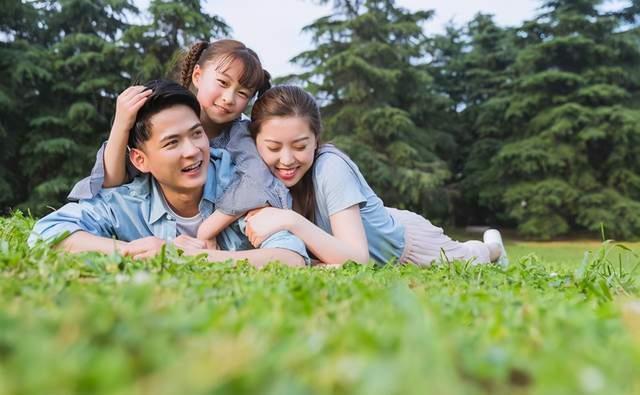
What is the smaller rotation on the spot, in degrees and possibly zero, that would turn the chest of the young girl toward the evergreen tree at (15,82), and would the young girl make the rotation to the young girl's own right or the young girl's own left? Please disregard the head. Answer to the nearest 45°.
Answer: approximately 180°

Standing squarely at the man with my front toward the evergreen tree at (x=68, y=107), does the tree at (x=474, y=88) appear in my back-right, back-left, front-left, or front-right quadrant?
front-right

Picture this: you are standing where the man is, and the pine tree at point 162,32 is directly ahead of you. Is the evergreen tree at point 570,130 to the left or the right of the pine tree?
right

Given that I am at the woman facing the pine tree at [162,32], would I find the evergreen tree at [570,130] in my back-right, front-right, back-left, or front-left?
front-right

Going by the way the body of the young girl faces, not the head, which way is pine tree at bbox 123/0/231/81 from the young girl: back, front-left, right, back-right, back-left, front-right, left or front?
back

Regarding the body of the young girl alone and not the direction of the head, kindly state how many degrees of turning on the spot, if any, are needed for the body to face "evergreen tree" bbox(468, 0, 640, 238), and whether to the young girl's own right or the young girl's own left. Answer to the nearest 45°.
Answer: approximately 135° to the young girl's own left

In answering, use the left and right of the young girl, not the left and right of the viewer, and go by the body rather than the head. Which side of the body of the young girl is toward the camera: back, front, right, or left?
front

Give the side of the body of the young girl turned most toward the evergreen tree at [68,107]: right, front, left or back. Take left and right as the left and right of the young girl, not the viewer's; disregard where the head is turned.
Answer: back
